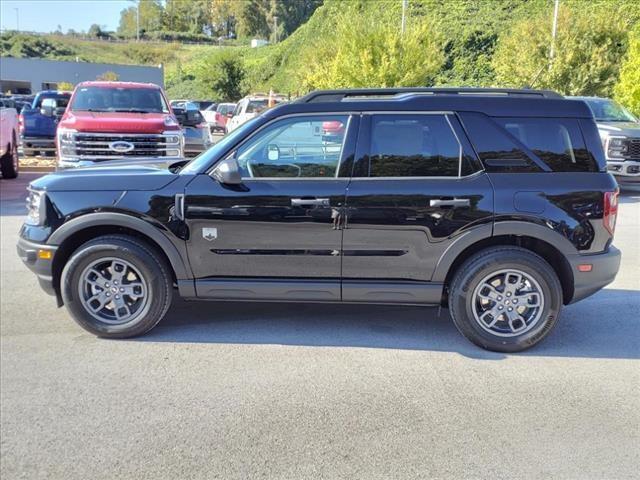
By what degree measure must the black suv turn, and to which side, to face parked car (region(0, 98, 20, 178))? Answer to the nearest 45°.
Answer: approximately 45° to its right

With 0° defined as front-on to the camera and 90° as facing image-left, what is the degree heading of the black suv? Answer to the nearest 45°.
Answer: approximately 90°

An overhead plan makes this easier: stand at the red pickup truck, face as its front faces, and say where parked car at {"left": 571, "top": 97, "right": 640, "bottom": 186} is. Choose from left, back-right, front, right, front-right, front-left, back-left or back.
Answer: left

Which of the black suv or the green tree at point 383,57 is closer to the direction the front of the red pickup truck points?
the black suv

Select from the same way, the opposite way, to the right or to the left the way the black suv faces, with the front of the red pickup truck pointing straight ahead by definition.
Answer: to the right

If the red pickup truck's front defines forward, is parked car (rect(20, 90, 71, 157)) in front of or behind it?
behind

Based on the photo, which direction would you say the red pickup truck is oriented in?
toward the camera

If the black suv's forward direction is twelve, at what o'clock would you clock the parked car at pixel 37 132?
The parked car is roughly at 2 o'clock from the black suv.

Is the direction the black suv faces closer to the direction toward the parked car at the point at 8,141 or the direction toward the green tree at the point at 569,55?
the parked car

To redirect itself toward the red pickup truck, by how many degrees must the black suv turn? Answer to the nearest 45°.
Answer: approximately 45° to its right

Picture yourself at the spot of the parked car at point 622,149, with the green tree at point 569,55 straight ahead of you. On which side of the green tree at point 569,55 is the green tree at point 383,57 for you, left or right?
left
